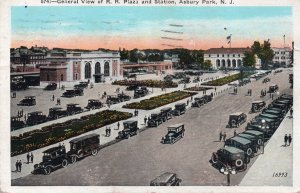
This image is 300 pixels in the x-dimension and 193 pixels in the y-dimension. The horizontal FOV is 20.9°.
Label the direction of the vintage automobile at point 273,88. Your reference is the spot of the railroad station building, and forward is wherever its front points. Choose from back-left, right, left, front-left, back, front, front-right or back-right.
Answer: front-left

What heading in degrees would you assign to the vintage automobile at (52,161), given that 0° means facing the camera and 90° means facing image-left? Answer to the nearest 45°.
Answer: approximately 45°

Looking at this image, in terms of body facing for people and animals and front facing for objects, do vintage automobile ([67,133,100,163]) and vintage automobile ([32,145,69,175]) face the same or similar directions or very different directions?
same or similar directions

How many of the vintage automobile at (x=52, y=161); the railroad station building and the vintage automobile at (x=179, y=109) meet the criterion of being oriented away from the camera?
0
